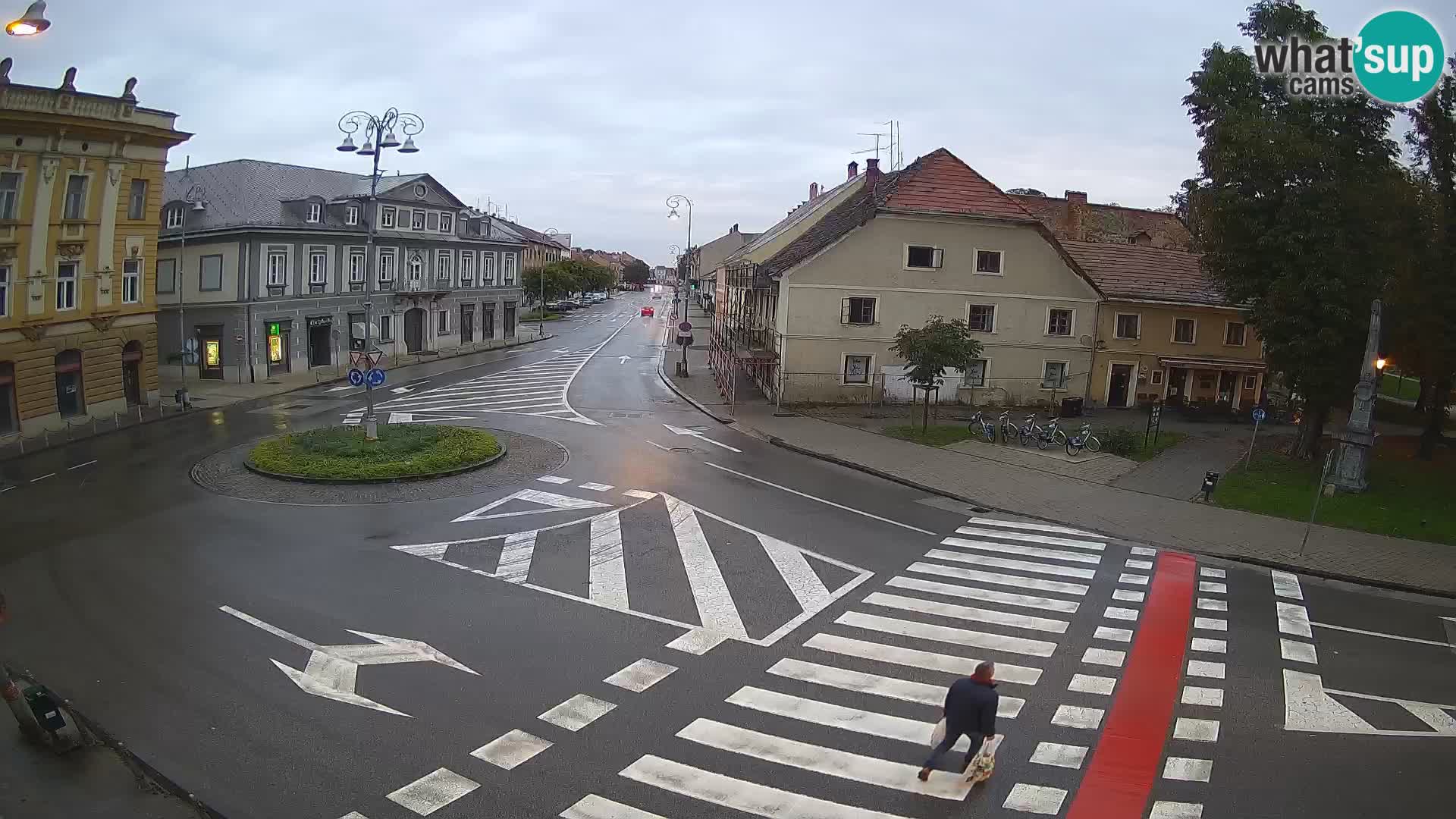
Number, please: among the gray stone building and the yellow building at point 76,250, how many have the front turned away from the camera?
0

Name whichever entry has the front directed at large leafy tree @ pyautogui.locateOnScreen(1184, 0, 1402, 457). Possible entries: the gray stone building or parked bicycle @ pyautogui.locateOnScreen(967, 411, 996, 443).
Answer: the gray stone building

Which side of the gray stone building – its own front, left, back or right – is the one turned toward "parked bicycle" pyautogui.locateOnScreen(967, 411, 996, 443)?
front

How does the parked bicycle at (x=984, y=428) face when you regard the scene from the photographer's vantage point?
facing away from the viewer and to the left of the viewer

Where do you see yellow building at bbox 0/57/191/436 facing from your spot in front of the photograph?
facing the viewer and to the right of the viewer

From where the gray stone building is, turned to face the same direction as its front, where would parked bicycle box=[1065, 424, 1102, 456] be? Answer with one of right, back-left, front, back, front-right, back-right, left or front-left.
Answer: front

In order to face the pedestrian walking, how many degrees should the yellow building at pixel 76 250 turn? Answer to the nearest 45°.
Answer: approximately 45° to its right

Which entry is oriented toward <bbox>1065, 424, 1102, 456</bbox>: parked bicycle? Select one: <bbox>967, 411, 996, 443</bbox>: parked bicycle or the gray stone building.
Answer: the gray stone building

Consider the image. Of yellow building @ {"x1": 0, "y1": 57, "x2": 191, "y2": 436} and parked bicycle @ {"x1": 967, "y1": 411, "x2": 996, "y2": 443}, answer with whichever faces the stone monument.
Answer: the yellow building

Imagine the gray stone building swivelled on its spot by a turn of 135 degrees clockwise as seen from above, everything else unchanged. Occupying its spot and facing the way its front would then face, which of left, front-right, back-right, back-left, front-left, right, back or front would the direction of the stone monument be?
back-left
